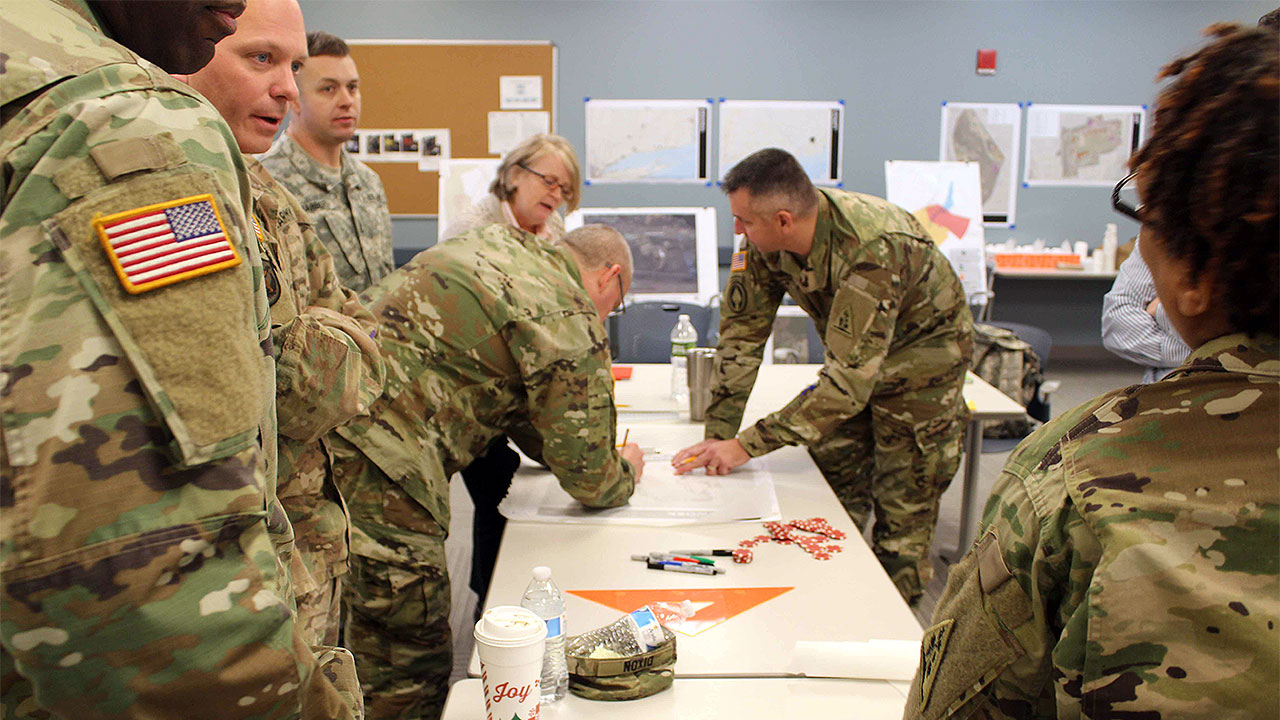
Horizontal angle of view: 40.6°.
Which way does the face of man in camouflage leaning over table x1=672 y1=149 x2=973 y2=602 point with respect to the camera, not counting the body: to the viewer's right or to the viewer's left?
to the viewer's left

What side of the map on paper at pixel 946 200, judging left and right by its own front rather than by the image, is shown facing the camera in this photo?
front

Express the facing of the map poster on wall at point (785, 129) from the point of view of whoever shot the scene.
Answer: facing the viewer

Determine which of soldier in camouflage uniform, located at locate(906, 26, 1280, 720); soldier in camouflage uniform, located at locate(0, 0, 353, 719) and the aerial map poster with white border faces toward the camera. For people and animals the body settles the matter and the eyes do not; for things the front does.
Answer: the aerial map poster with white border

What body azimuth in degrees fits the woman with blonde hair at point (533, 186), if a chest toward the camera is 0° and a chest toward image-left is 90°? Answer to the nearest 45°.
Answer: approximately 315°

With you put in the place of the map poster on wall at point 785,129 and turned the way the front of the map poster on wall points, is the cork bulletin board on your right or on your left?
on your right

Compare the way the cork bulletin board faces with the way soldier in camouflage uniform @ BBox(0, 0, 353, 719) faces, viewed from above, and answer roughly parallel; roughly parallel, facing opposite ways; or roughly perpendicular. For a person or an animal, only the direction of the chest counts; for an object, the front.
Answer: roughly perpendicular

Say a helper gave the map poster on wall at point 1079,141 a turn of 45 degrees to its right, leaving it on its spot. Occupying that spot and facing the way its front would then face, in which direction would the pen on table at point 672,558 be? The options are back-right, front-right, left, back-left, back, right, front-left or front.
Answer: front-left

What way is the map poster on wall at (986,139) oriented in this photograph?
toward the camera

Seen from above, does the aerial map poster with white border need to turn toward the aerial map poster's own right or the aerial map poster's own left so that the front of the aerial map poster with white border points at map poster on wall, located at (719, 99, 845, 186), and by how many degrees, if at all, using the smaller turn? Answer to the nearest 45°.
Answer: approximately 135° to the aerial map poster's own left

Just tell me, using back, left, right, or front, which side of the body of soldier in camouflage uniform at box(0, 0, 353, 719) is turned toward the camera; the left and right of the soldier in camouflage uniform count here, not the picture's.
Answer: right

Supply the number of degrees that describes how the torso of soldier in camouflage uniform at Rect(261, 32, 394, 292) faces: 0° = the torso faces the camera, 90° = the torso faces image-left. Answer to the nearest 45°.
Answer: approximately 315°
